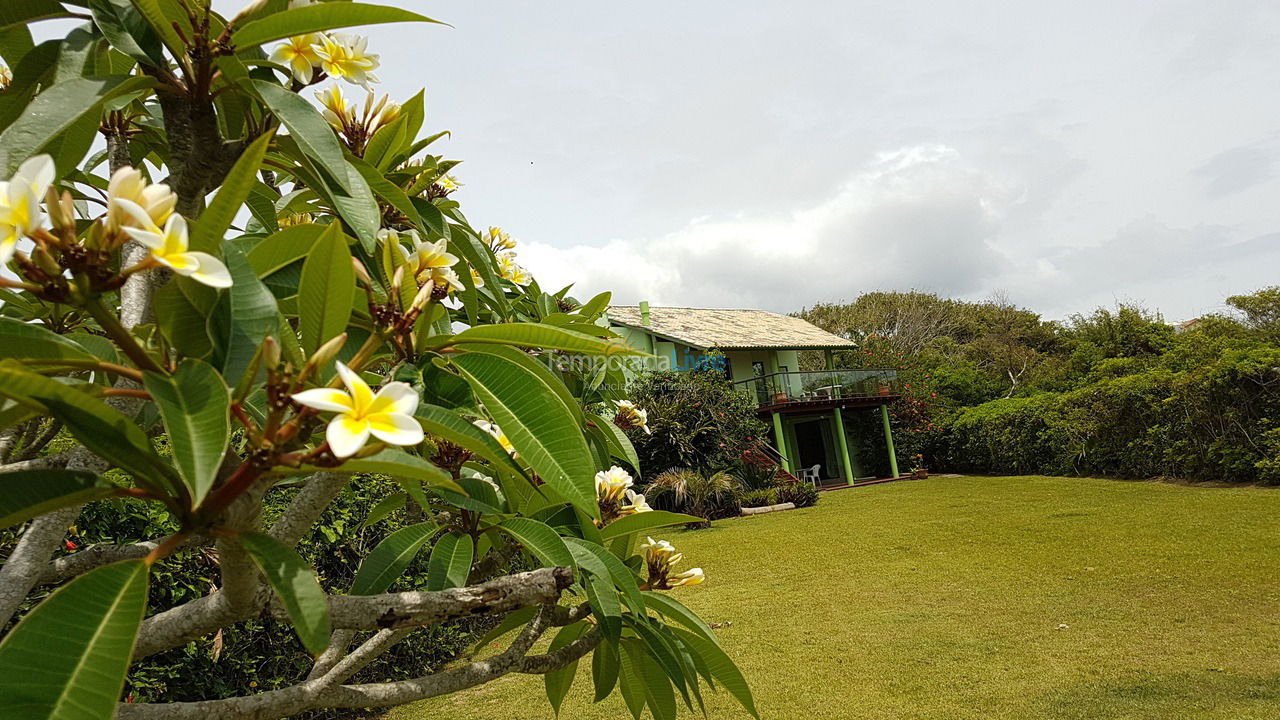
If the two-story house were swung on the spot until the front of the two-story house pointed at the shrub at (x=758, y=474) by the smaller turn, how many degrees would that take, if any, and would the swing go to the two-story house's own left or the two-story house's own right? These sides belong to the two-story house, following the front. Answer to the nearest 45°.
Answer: approximately 45° to the two-story house's own right

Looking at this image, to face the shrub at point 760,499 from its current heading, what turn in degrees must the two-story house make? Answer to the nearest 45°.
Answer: approximately 45° to its right

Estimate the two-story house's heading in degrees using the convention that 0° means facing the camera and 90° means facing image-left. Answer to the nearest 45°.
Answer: approximately 315°

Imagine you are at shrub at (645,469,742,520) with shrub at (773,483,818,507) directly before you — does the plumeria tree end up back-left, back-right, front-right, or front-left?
back-right

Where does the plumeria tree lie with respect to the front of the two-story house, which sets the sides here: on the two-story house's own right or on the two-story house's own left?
on the two-story house's own right

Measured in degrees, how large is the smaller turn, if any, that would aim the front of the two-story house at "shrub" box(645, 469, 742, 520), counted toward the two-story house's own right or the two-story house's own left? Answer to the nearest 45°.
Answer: approximately 45° to the two-story house's own right

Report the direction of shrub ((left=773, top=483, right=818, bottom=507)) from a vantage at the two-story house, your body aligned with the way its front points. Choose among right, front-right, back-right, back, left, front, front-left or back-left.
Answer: front-right
